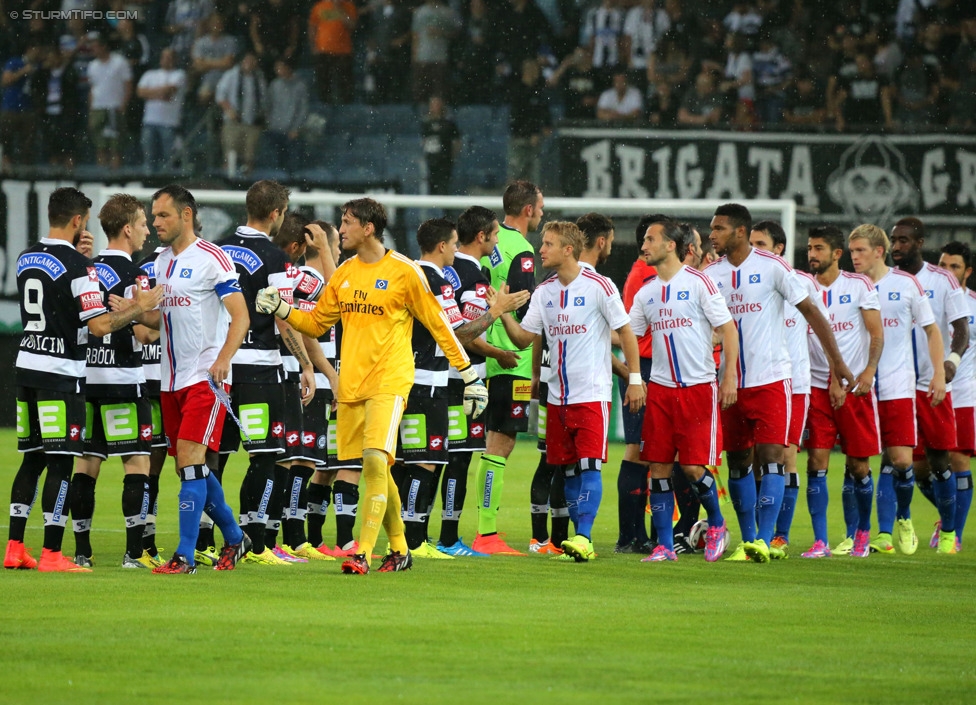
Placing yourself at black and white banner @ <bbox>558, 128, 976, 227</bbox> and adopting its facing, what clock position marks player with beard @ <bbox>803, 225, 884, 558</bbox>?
The player with beard is roughly at 12 o'clock from the black and white banner.

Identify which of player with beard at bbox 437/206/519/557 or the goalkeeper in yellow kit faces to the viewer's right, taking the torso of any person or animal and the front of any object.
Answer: the player with beard

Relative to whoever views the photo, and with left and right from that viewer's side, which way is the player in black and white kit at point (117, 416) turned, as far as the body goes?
facing away from the viewer and to the right of the viewer

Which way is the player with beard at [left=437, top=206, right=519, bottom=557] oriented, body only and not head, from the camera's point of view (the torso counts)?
to the viewer's right

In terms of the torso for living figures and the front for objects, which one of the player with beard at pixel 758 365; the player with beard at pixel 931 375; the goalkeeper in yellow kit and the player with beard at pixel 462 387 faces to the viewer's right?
the player with beard at pixel 462 387

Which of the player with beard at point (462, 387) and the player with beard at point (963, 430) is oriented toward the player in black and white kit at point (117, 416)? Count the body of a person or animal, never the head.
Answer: the player with beard at point (963, 430)

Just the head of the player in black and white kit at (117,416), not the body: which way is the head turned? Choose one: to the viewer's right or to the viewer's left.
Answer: to the viewer's right

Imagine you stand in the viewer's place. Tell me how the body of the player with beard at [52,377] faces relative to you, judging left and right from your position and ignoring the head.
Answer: facing away from the viewer and to the right of the viewer

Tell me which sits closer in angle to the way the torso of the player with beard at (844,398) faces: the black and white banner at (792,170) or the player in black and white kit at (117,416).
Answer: the player in black and white kit
